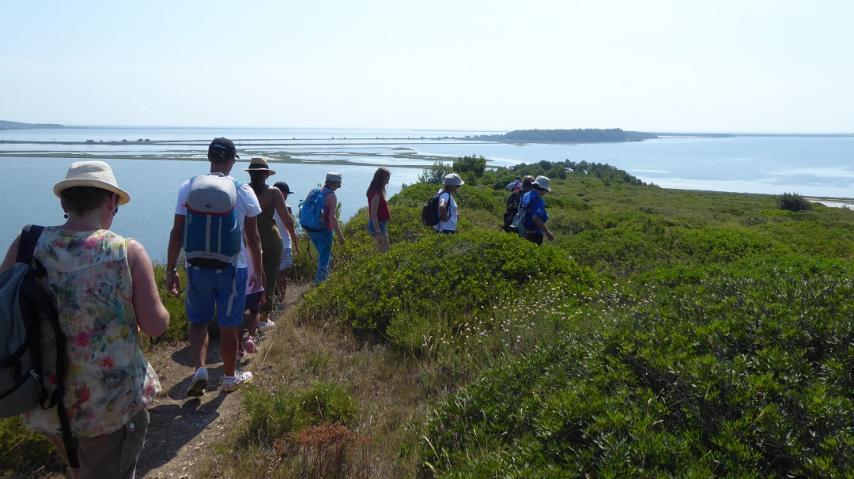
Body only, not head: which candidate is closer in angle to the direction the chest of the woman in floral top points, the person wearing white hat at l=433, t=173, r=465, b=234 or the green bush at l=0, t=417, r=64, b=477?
the person wearing white hat

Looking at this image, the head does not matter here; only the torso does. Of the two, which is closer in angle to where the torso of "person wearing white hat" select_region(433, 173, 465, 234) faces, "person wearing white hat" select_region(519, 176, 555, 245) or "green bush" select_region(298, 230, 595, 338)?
the person wearing white hat

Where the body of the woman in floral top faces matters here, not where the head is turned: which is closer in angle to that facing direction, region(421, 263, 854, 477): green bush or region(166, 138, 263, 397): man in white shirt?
the man in white shirt

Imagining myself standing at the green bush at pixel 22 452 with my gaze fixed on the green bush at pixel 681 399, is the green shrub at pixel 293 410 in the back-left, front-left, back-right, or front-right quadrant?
front-left

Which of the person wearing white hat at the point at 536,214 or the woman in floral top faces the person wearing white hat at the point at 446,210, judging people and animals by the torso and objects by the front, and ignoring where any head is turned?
the woman in floral top

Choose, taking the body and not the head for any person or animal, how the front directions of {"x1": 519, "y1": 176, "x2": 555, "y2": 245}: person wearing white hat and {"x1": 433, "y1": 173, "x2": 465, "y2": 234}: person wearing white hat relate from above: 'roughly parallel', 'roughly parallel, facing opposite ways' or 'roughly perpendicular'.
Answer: roughly parallel

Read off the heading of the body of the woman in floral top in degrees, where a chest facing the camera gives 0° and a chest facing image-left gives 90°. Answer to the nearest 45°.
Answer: approximately 225°
